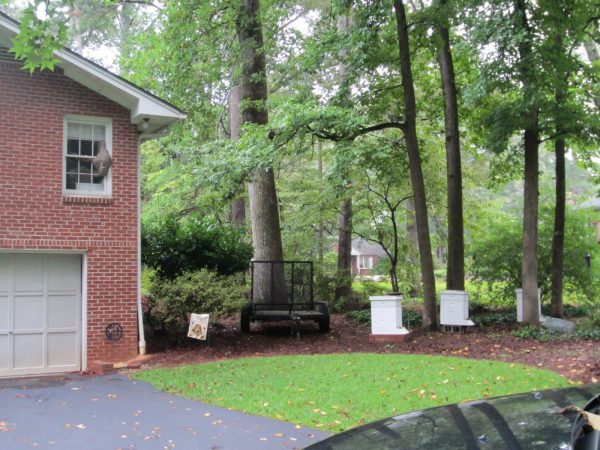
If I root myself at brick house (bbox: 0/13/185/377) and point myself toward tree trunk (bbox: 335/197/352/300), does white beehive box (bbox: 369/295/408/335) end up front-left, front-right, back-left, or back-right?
front-right

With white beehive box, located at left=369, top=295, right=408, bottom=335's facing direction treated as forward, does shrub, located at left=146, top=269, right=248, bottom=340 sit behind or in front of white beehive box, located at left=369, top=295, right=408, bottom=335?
behind
